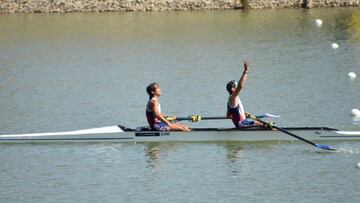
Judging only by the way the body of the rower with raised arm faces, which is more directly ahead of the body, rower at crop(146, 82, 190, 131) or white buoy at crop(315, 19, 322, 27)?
the white buoy

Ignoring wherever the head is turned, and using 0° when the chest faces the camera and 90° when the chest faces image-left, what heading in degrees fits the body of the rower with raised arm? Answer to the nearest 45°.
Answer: approximately 270°

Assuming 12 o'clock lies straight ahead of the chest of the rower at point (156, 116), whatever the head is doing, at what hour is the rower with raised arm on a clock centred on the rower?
The rower with raised arm is roughly at 12 o'clock from the rower.

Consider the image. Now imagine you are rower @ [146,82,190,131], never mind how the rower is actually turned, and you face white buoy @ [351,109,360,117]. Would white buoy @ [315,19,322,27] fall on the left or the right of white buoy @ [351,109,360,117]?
left

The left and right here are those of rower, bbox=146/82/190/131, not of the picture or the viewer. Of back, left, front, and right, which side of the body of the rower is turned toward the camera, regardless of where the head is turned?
right

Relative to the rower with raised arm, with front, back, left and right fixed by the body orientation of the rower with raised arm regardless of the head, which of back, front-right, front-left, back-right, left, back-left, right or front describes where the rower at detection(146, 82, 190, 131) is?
back

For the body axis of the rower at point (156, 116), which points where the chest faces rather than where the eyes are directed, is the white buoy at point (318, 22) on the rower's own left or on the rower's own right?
on the rower's own left

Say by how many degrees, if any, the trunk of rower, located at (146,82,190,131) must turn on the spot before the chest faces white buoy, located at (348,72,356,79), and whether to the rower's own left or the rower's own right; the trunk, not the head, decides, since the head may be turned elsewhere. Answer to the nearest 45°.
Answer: approximately 45° to the rower's own left

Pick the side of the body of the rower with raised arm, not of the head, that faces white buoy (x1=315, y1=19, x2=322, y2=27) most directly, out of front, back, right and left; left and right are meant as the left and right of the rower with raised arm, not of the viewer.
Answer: left

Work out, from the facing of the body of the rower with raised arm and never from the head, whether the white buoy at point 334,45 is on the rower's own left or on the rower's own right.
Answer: on the rower's own left

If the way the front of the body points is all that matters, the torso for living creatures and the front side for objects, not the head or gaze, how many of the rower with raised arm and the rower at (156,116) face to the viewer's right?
2
